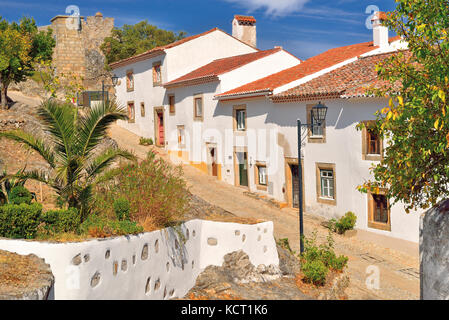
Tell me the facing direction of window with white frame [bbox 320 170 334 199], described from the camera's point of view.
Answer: facing the viewer and to the left of the viewer

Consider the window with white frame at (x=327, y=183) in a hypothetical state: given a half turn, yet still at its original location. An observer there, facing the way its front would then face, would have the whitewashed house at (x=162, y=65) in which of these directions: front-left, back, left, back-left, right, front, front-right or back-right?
left

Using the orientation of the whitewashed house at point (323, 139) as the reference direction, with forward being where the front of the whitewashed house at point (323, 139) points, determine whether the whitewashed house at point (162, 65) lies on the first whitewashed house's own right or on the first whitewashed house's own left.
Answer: on the first whitewashed house's own right

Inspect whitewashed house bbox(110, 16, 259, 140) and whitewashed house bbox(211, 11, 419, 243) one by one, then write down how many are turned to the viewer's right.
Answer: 0

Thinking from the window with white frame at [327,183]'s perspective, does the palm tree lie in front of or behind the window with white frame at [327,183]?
in front

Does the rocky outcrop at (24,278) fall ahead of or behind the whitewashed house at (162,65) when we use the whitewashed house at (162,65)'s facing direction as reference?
ahead

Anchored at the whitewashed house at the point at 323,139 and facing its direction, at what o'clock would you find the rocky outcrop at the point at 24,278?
The rocky outcrop is roughly at 11 o'clock from the whitewashed house.

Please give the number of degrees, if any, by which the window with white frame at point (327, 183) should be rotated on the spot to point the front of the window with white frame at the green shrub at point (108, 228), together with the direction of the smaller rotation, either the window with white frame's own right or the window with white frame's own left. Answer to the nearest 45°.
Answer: approximately 45° to the window with white frame's own left

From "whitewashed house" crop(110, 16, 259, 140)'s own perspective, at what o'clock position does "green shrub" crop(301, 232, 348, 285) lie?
The green shrub is roughly at 10 o'clock from the whitewashed house.

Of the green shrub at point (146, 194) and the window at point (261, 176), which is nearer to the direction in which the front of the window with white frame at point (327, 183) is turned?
the green shrub

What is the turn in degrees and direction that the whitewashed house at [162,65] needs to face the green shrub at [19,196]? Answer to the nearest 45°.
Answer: approximately 45° to its left

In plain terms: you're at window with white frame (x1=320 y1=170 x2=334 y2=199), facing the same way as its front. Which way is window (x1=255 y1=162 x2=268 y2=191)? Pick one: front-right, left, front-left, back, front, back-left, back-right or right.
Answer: right

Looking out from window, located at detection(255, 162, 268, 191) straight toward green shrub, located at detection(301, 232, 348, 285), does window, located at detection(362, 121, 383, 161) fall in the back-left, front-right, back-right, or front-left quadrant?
front-left
